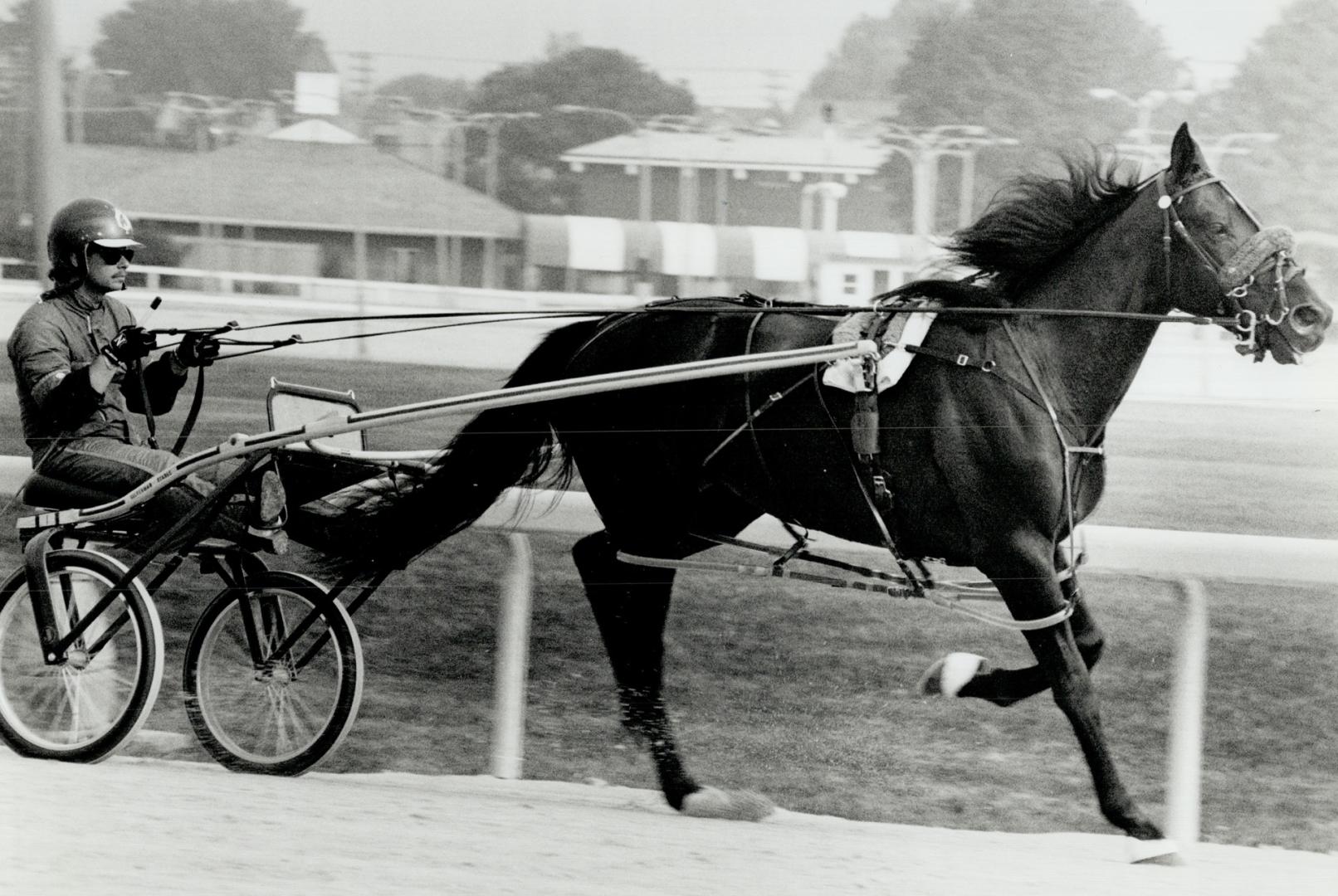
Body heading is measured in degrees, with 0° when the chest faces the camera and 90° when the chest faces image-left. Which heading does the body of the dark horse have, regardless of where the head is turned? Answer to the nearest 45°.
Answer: approximately 270°

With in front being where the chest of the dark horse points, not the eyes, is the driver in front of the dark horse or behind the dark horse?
behind

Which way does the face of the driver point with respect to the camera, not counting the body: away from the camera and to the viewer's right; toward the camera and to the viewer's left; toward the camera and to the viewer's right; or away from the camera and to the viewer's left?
toward the camera and to the viewer's right
